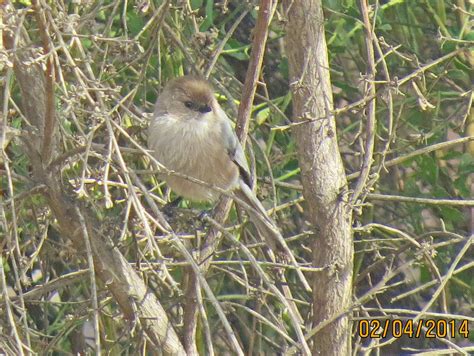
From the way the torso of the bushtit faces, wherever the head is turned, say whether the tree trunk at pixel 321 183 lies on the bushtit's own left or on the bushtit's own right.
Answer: on the bushtit's own left

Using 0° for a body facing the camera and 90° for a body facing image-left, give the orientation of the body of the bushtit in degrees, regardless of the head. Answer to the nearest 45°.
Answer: approximately 45°
